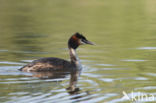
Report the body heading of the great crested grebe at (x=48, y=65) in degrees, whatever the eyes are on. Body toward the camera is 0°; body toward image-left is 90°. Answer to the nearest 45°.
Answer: approximately 270°
